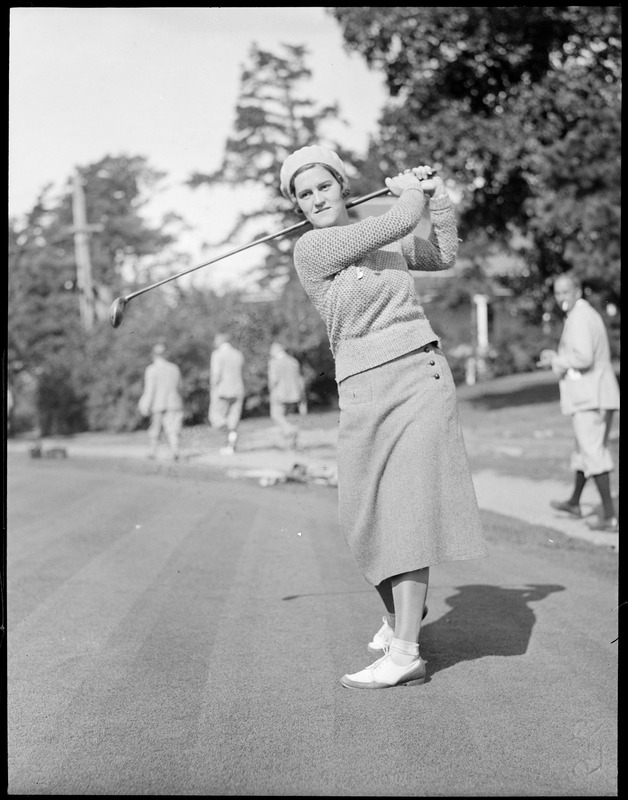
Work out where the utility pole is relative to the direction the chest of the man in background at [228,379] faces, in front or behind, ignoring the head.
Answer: in front

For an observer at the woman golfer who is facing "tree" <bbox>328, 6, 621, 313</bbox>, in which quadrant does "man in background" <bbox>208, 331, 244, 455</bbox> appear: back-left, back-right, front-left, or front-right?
front-left

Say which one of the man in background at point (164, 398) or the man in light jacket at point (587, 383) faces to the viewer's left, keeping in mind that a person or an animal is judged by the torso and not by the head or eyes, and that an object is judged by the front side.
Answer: the man in light jacket

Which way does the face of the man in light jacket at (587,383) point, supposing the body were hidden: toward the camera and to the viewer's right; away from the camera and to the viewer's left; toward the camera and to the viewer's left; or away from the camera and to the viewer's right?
toward the camera and to the viewer's left

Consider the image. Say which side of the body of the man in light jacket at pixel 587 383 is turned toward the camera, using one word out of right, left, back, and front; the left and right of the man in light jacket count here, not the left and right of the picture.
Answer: left

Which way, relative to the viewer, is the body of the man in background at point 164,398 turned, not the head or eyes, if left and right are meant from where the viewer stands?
facing away from the viewer

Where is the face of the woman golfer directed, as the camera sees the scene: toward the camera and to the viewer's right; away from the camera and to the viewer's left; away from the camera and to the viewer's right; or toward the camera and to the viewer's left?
toward the camera and to the viewer's left

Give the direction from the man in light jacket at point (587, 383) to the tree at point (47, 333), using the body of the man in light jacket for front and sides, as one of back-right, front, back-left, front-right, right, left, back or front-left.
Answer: front-right

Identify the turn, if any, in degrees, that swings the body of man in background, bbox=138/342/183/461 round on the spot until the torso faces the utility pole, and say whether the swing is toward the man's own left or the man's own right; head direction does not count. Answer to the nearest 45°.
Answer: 0° — they already face it

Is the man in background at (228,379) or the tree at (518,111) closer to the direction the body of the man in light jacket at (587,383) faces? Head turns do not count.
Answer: the man in background

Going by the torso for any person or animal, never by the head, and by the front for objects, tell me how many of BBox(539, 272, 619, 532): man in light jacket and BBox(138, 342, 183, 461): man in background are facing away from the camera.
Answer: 1

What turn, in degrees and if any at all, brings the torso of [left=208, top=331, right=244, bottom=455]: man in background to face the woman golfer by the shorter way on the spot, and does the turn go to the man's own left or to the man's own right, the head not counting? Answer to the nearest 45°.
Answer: approximately 135° to the man's own left

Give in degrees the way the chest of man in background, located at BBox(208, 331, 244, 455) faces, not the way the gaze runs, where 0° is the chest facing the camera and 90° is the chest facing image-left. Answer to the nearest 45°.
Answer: approximately 135°
